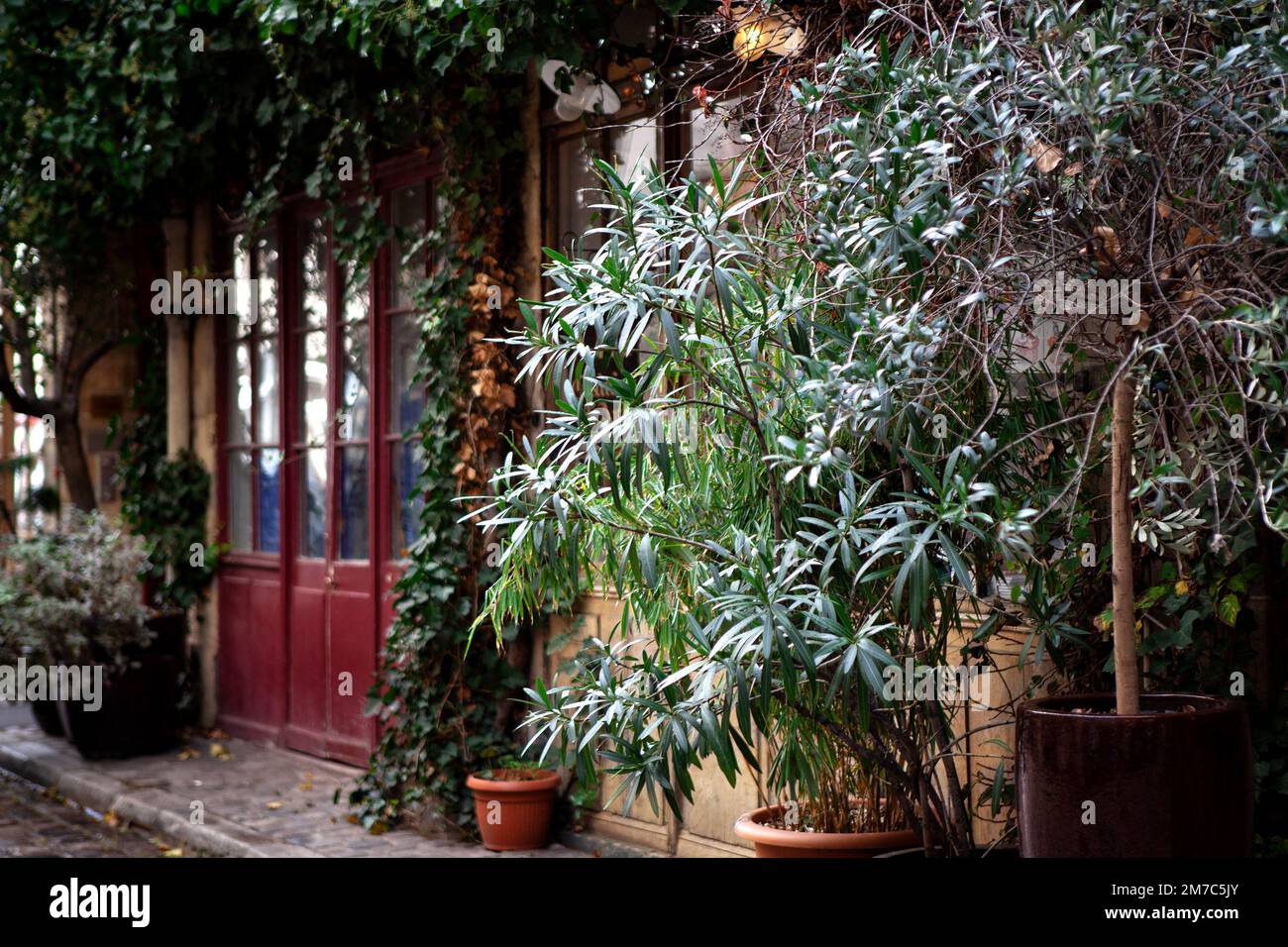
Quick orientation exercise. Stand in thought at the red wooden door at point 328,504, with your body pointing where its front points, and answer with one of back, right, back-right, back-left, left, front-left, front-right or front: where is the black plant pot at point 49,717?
right

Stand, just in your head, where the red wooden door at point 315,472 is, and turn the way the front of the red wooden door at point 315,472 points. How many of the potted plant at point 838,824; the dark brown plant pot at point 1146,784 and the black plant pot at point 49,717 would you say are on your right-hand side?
1

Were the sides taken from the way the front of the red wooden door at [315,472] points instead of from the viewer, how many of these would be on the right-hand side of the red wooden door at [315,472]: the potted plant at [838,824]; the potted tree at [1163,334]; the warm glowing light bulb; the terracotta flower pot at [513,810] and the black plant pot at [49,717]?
1

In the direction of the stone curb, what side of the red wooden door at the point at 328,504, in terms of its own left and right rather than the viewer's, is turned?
front

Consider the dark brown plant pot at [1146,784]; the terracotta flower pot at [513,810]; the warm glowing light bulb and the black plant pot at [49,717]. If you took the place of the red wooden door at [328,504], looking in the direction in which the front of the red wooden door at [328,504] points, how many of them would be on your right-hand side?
1

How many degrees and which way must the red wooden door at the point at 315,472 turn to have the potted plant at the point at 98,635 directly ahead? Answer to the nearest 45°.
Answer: approximately 45° to its right

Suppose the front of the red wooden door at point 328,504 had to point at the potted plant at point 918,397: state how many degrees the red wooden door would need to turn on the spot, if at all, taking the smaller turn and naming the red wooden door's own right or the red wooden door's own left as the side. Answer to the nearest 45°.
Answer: approximately 45° to the red wooden door's own left

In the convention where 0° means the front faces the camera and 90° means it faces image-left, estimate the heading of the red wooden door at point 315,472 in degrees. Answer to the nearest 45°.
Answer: approximately 45°

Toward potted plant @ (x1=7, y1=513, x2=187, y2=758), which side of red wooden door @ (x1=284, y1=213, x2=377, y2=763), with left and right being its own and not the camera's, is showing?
right

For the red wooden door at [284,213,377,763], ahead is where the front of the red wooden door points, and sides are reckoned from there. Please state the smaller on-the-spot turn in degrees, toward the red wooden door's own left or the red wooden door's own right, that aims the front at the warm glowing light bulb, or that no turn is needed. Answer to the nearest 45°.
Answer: approximately 45° to the red wooden door's own left

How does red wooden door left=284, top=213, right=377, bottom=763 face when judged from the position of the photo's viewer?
facing the viewer and to the left of the viewer

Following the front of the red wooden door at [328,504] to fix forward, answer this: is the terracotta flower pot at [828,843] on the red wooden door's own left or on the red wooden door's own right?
on the red wooden door's own left

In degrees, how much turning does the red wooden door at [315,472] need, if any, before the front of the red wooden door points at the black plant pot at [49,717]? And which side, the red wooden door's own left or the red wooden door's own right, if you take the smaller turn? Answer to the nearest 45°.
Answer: approximately 90° to the red wooden door's own right

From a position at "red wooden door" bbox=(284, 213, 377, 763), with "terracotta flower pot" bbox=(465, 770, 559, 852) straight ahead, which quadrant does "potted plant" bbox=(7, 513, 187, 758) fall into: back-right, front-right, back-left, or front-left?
back-right

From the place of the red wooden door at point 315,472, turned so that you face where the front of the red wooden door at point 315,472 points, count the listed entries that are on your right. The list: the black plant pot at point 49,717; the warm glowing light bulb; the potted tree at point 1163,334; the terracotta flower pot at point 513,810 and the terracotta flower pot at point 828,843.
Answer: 1

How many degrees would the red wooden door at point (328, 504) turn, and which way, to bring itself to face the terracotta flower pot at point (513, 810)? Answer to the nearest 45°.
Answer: approximately 45° to its left
